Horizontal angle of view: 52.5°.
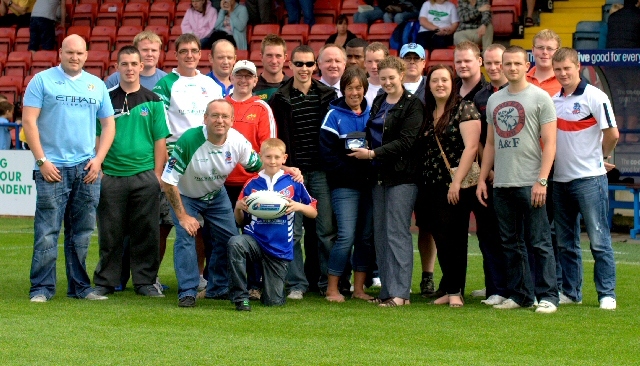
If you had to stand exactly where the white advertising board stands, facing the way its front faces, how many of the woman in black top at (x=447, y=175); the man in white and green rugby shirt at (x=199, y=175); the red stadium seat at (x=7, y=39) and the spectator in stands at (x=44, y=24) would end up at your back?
2

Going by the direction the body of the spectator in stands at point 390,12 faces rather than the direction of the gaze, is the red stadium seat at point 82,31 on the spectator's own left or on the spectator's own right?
on the spectator's own right

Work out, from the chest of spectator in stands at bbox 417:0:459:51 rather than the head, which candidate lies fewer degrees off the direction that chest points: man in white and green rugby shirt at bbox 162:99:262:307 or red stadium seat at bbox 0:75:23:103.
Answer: the man in white and green rugby shirt

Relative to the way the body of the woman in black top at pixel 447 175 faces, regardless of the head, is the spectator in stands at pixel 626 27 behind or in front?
behind

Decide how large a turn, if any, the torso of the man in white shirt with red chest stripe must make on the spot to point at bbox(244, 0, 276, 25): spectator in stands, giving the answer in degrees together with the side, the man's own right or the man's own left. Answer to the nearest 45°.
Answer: approximately 90° to the man's own right

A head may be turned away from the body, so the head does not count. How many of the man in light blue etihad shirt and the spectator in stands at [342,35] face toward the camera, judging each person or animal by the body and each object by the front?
2

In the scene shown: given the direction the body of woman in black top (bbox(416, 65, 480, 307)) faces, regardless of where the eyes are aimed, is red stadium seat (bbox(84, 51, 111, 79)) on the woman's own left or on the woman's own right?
on the woman's own right
